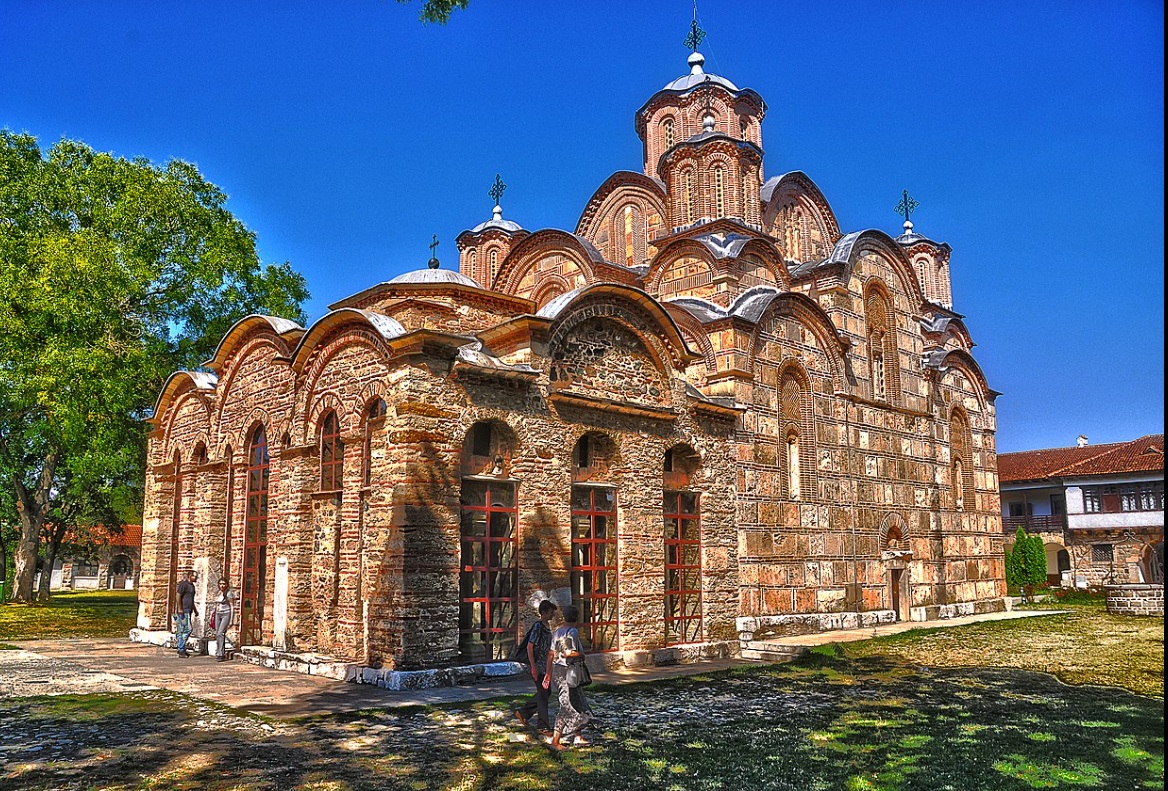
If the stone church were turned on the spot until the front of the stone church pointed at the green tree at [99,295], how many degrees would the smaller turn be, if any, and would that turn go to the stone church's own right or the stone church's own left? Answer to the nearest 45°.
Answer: approximately 90° to the stone church's own right

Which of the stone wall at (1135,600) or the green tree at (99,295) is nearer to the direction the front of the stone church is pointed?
the green tree

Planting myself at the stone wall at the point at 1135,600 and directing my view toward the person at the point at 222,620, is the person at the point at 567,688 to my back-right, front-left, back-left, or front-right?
front-left

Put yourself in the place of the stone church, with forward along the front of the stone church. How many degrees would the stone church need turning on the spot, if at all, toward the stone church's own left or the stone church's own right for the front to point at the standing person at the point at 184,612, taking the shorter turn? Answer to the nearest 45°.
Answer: approximately 45° to the stone church's own right

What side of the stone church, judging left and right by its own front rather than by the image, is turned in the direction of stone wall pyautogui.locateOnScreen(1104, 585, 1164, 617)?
back
